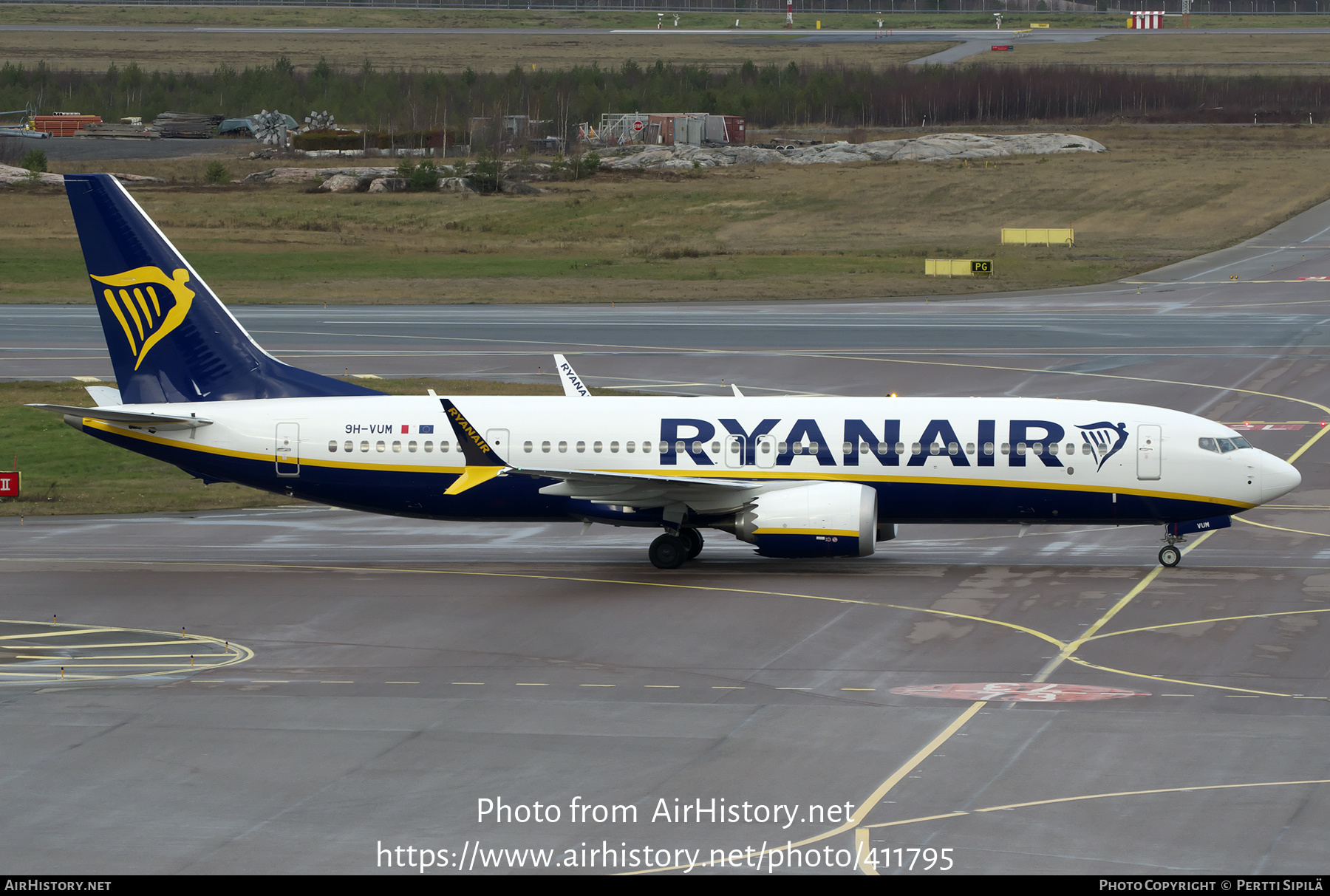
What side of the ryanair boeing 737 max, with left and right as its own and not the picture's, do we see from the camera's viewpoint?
right
